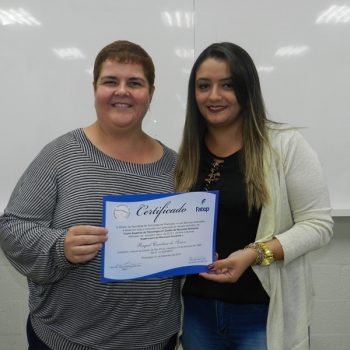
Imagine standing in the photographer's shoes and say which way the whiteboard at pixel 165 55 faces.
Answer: facing the viewer
